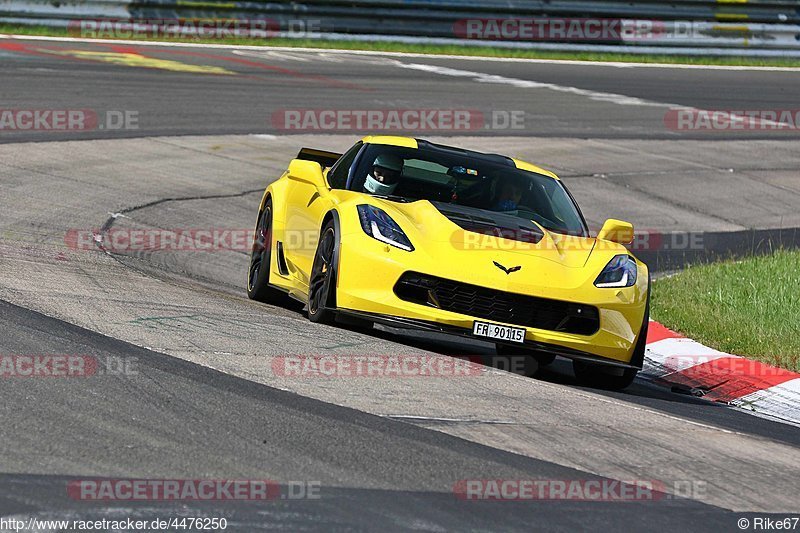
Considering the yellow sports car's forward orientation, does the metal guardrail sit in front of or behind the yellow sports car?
behind

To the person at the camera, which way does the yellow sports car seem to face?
facing the viewer
